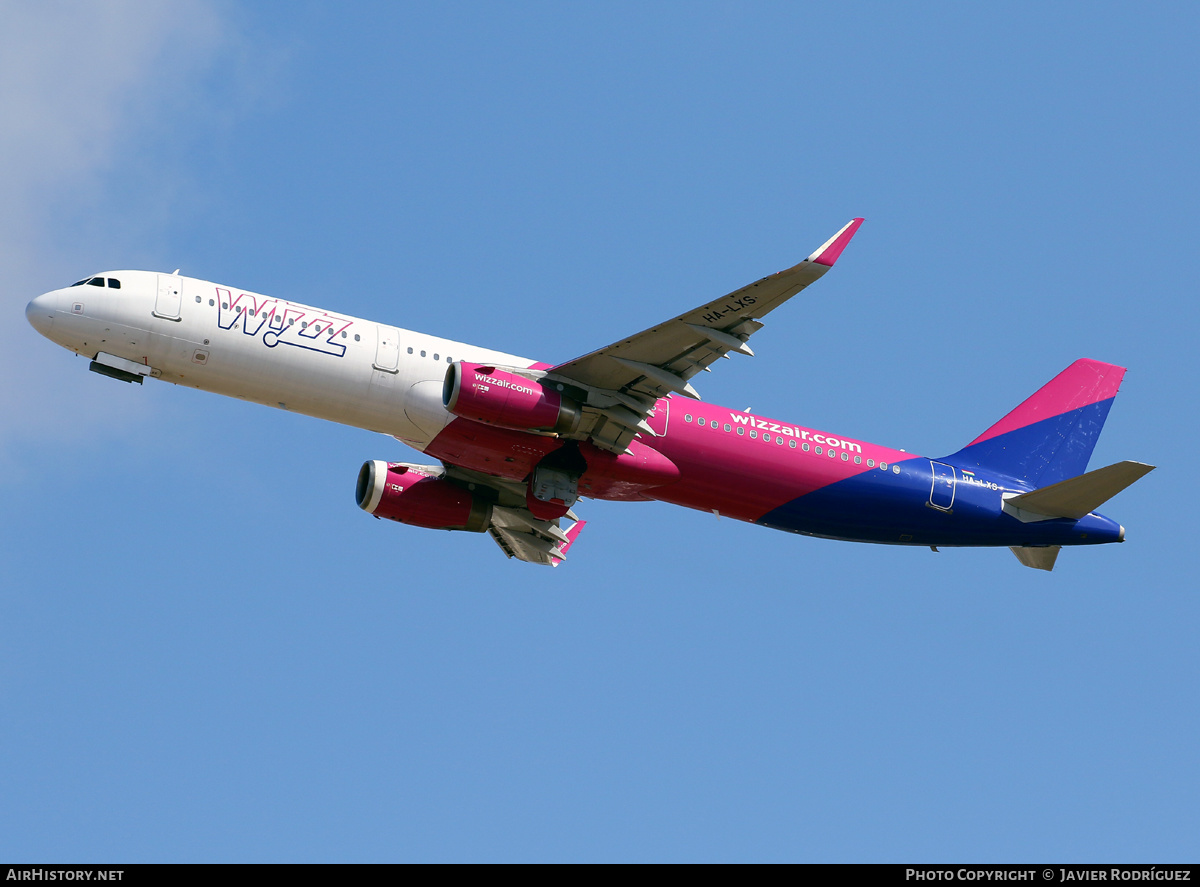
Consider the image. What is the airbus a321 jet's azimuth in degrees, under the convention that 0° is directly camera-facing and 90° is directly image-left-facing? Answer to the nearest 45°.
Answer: approximately 90°
